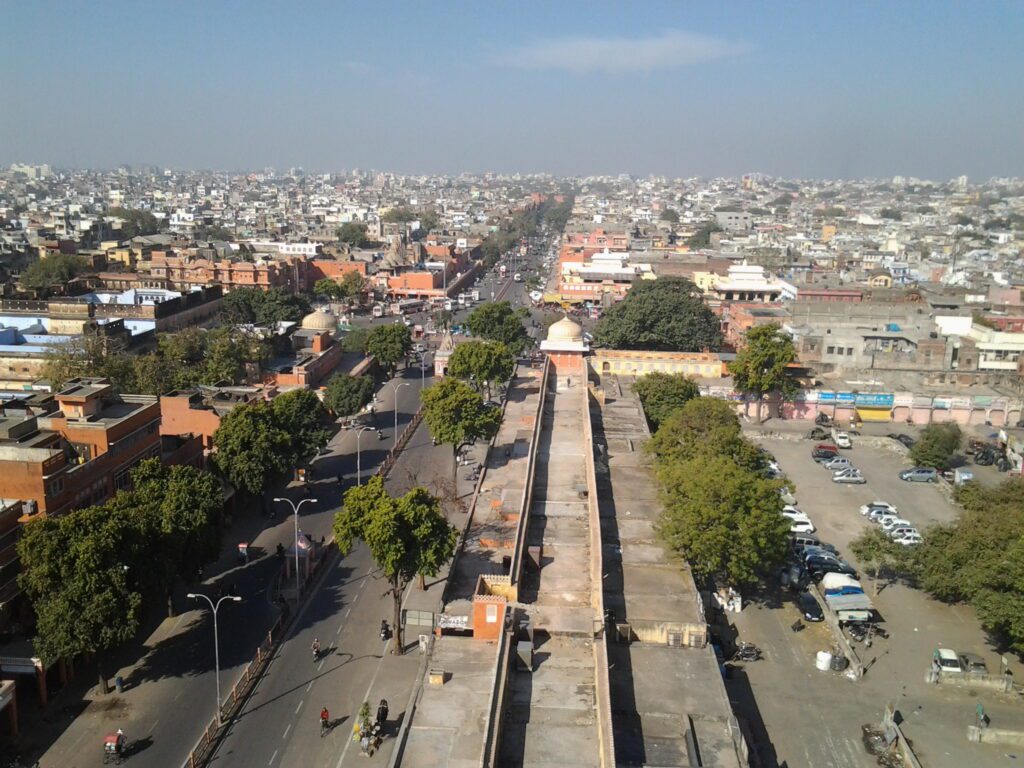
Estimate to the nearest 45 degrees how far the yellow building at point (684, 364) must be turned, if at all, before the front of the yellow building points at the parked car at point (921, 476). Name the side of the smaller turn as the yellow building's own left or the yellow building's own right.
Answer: approximately 45° to the yellow building's own left

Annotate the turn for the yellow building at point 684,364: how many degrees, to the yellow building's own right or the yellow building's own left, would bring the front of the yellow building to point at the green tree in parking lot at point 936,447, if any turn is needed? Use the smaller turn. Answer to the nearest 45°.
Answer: approximately 45° to the yellow building's own left

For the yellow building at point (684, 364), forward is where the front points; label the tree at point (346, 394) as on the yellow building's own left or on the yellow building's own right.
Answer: on the yellow building's own right

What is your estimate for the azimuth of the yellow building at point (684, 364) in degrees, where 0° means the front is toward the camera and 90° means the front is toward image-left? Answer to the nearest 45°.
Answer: approximately 0°

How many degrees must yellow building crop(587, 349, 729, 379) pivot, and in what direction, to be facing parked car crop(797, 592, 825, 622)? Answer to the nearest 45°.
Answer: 0° — it already faces it

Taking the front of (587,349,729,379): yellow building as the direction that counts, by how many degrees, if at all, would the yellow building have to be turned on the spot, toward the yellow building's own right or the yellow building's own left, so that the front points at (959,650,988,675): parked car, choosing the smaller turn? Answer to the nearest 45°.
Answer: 0° — it already faces it
